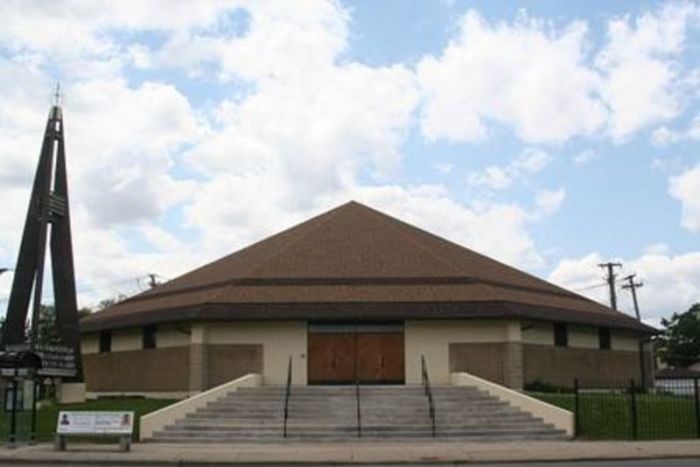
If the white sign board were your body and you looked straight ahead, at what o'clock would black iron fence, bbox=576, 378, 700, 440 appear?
The black iron fence is roughly at 9 o'clock from the white sign board.

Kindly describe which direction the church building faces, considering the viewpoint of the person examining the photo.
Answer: facing the viewer

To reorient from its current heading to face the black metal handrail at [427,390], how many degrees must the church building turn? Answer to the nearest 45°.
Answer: approximately 45° to its left

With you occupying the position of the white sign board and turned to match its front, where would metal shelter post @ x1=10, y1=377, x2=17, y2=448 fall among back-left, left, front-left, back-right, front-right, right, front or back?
back-right

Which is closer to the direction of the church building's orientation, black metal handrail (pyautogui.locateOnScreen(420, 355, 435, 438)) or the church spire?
the black metal handrail

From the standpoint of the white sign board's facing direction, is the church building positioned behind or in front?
behind

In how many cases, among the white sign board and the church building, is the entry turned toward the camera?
2

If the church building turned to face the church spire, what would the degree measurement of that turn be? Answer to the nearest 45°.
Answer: approximately 90° to its right

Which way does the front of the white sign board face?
toward the camera

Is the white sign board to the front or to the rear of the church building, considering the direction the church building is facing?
to the front

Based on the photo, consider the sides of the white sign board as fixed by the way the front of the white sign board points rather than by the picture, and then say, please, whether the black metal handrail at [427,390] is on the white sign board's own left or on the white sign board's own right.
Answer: on the white sign board's own left
